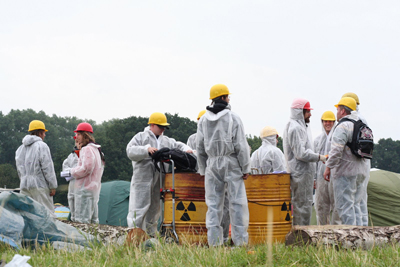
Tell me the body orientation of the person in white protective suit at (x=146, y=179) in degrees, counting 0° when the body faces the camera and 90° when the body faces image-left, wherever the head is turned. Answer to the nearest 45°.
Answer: approximately 315°

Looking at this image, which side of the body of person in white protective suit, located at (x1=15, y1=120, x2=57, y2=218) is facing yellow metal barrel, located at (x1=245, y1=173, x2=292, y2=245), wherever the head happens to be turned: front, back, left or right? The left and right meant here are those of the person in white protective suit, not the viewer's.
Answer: right

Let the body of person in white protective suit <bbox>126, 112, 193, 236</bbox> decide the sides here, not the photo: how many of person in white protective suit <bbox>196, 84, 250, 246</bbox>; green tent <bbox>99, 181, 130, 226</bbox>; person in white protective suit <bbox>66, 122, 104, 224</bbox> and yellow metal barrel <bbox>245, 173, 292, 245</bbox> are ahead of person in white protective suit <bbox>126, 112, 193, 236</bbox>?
2

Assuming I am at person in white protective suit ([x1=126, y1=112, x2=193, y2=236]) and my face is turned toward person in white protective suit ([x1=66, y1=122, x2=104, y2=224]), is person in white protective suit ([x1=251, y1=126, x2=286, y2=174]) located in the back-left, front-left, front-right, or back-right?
back-right

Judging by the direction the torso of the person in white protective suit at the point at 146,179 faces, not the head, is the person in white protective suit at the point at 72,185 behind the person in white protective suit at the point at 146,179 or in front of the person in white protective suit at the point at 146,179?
behind

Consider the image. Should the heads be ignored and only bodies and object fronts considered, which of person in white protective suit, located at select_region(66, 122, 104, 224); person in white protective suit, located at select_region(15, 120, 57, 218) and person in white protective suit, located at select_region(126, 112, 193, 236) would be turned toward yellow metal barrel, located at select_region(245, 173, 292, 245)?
person in white protective suit, located at select_region(126, 112, 193, 236)

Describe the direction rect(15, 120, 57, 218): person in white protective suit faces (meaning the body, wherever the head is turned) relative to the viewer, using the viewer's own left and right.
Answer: facing away from the viewer and to the right of the viewer

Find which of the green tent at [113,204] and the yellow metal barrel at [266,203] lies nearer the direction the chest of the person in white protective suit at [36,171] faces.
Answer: the green tent
